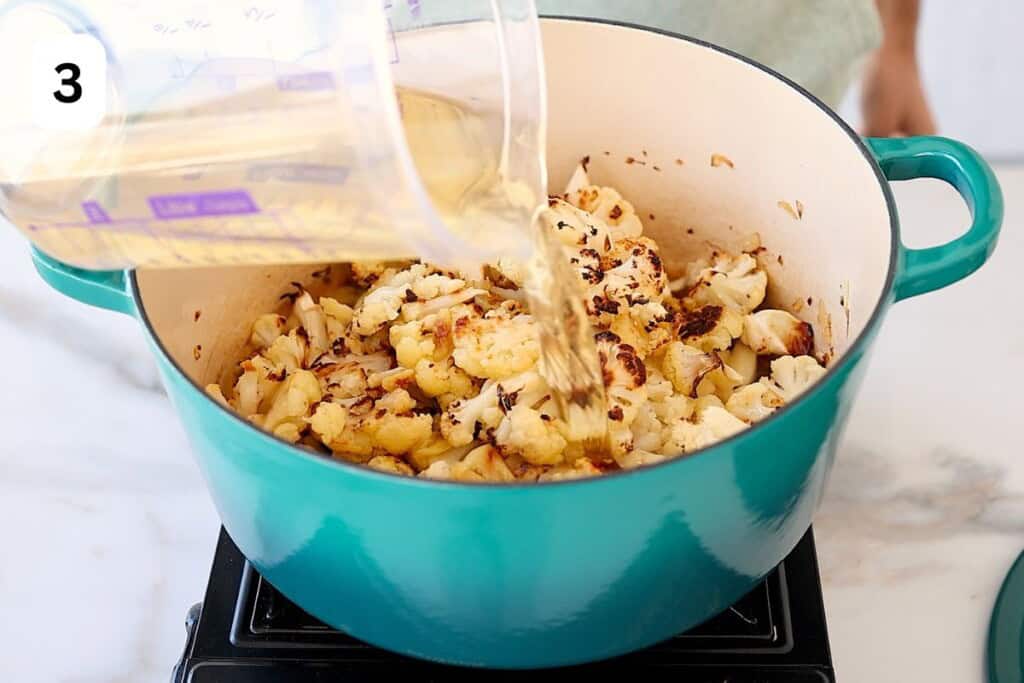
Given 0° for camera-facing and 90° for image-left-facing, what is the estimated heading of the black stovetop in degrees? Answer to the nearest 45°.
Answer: approximately 0°
